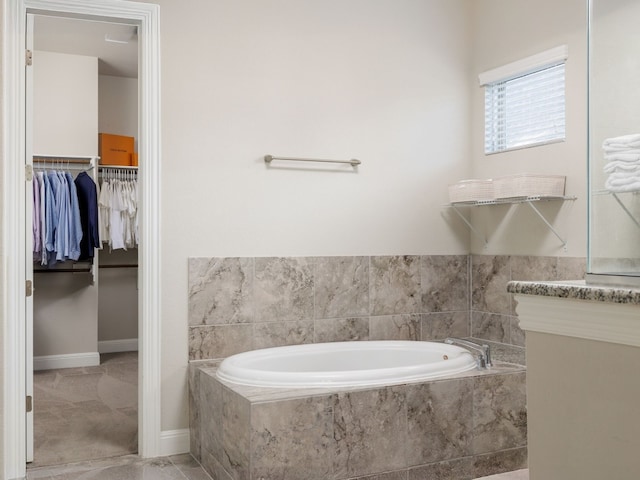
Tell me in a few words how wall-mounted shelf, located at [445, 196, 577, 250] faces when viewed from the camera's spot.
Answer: facing the viewer and to the left of the viewer

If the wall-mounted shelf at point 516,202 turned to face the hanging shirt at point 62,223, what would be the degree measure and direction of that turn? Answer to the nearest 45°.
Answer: approximately 45° to its right

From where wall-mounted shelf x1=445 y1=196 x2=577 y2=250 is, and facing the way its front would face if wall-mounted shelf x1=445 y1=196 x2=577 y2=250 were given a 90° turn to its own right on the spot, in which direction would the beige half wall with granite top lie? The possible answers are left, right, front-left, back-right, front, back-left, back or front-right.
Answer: back-left

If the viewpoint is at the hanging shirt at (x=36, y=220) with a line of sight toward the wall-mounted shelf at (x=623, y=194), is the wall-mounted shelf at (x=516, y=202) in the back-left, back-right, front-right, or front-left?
front-left

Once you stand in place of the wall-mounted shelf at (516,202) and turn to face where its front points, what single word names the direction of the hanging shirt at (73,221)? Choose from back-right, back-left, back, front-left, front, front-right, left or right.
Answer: front-right

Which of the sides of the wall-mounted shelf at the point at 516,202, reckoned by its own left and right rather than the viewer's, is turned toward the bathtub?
front

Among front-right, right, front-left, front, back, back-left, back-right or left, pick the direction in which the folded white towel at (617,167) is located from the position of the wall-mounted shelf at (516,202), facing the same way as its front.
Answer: front-left

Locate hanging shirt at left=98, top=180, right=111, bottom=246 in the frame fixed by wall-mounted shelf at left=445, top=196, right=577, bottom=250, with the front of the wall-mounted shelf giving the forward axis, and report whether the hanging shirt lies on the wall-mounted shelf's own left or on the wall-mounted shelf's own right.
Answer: on the wall-mounted shelf's own right

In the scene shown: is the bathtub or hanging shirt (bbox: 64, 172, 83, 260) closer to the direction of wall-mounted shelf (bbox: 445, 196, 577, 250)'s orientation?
the bathtub

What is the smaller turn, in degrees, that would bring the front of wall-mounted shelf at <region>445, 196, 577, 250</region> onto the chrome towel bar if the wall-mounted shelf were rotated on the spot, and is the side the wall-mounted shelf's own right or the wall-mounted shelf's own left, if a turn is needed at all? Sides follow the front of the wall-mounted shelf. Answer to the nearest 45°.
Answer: approximately 45° to the wall-mounted shelf's own right

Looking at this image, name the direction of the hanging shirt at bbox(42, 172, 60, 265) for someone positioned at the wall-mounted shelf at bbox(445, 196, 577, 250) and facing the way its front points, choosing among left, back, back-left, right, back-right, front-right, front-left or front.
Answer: front-right
